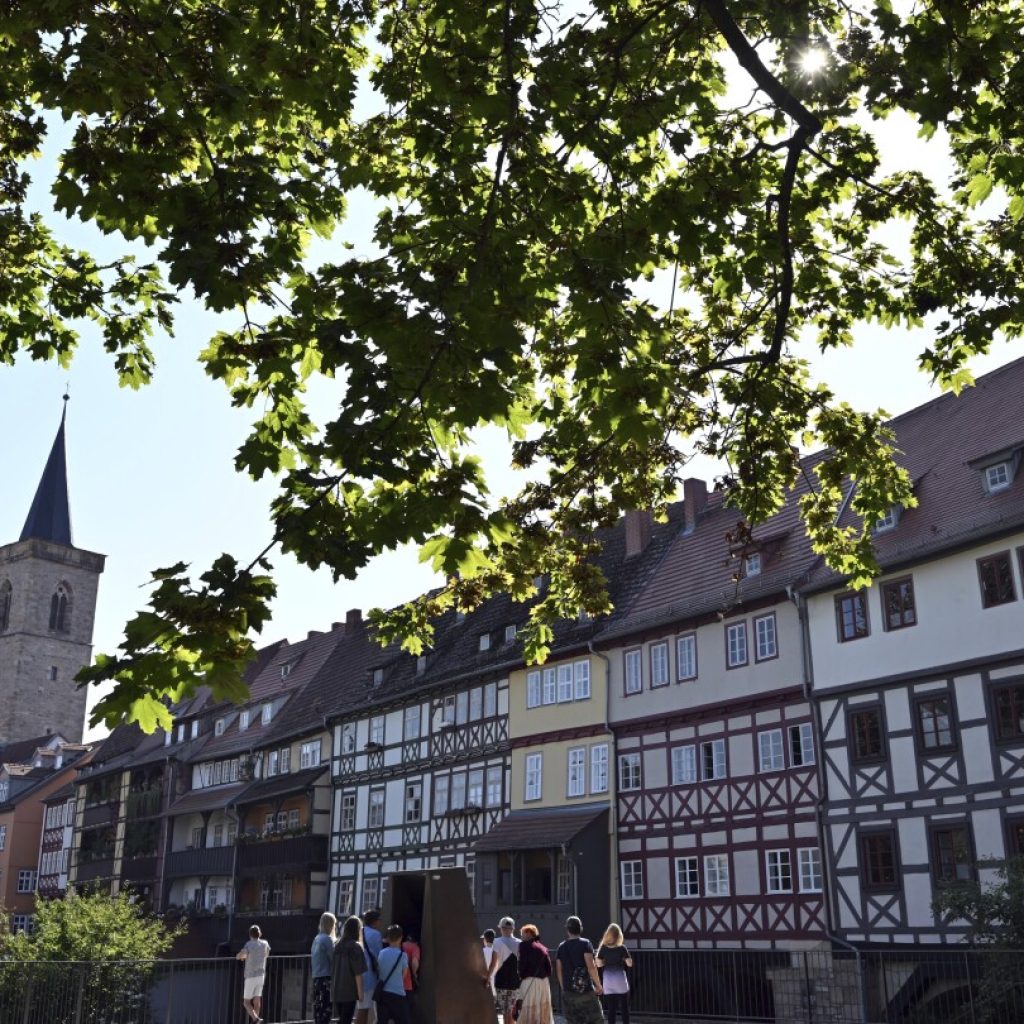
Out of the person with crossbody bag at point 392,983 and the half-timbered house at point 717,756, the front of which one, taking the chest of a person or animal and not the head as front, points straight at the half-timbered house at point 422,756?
the person with crossbody bag

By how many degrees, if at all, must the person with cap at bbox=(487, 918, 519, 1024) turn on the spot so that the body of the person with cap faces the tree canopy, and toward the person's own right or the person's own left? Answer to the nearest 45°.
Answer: approximately 180°

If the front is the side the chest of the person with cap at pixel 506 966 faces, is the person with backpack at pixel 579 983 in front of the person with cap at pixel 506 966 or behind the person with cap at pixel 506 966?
behind

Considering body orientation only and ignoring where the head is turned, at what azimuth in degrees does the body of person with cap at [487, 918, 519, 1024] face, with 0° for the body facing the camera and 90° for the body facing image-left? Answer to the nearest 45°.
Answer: approximately 180°

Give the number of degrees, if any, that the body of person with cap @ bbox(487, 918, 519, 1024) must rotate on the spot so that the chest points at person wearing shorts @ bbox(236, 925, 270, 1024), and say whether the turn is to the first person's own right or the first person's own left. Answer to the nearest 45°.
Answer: approximately 45° to the first person's own left

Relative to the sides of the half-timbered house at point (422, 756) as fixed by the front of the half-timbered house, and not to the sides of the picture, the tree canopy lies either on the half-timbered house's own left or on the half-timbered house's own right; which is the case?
on the half-timbered house's own left

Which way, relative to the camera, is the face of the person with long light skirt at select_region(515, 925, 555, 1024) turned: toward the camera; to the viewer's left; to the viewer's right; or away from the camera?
away from the camera

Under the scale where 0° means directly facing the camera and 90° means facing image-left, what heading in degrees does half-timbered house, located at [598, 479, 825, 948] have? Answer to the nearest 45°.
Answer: approximately 45°

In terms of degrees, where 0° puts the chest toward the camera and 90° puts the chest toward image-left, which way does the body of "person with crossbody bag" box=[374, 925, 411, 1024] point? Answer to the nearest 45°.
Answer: approximately 180°

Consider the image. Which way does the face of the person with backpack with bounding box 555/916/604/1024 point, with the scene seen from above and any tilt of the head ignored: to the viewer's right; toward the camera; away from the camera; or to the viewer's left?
away from the camera

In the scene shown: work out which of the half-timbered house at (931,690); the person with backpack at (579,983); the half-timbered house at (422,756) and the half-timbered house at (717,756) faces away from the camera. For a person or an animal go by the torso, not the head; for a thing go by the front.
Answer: the person with backpack

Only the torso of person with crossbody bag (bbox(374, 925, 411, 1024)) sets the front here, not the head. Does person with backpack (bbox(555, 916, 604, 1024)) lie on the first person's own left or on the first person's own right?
on the first person's own right
